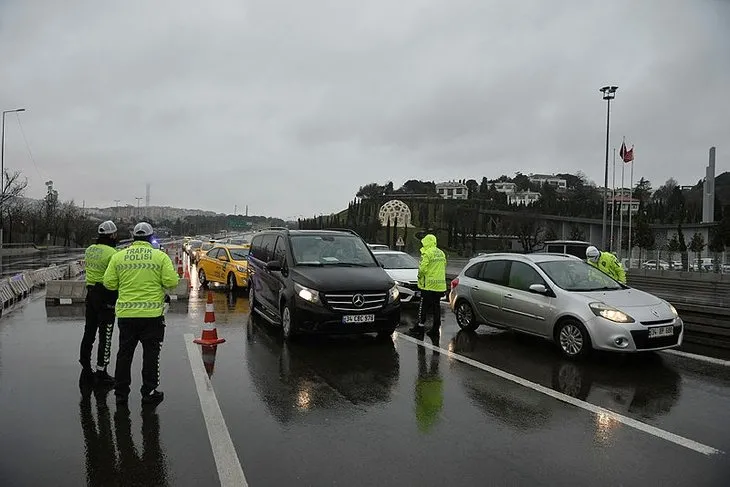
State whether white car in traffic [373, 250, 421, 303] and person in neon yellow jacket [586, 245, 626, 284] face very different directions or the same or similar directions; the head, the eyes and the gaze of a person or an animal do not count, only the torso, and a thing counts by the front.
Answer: very different directions

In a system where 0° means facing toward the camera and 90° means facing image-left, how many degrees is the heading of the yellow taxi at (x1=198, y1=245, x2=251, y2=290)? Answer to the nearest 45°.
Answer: approximately 315°

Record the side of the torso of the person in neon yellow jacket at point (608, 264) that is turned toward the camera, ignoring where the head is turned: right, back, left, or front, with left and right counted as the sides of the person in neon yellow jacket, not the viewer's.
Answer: left

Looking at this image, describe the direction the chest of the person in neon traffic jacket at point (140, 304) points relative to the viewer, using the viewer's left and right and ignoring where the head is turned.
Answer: facing away from the viewer

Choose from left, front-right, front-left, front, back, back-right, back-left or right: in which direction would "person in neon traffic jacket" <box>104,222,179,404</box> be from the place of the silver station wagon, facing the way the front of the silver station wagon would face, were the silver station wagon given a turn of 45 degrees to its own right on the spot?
front-right

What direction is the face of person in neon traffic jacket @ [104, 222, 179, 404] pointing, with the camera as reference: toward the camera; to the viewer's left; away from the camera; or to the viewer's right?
away from the camera

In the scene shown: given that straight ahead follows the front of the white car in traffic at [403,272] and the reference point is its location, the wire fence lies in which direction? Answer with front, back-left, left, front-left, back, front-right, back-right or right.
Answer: left

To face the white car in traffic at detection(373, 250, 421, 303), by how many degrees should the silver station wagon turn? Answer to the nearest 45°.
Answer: approximately 180°

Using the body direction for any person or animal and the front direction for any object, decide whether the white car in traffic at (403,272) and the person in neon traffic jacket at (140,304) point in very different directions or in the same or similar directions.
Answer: very different directions
